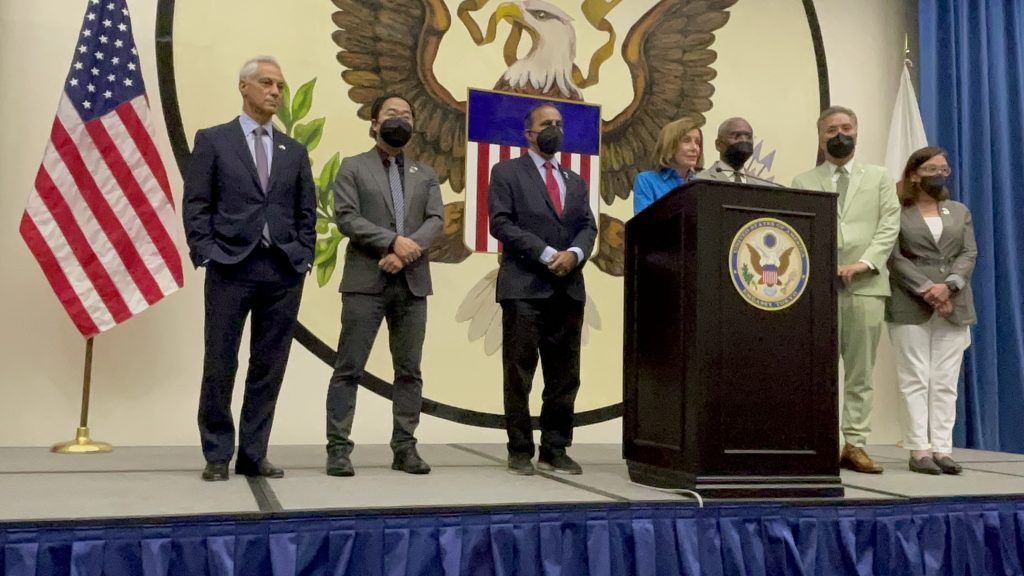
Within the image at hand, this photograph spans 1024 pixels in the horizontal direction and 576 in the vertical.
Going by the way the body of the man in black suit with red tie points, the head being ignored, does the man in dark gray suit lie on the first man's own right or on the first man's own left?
on the first man's own right

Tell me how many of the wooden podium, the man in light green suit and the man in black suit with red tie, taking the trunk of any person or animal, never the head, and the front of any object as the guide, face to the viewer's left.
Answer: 0

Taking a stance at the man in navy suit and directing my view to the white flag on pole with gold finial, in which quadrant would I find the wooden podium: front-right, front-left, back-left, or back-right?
front-right

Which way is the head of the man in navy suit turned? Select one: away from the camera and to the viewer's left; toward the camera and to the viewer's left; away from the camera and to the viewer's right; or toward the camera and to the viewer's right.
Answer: toward the camera and to the viewer's right

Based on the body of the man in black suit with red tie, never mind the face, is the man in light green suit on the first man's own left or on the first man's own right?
on the first man's own left

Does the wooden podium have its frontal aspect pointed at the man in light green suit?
no

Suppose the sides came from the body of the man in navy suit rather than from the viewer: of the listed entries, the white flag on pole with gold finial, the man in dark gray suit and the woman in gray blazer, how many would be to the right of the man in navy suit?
0

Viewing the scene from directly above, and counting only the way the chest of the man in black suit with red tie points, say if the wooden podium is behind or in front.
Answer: in front

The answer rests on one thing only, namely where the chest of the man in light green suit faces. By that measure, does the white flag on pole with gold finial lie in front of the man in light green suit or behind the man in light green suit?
behind

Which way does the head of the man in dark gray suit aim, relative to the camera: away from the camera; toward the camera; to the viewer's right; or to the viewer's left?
toward the camera

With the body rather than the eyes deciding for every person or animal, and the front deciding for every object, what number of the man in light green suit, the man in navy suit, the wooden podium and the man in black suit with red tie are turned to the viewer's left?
0

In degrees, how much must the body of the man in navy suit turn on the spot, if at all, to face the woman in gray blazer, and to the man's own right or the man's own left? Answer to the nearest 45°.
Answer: approximately 45° to the man's own left

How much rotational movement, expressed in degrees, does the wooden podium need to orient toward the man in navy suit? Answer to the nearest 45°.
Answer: approximately 135° to its right

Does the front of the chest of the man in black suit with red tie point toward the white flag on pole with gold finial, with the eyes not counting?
no

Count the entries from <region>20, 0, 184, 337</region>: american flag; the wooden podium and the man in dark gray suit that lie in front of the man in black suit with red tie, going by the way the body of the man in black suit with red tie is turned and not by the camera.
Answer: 1

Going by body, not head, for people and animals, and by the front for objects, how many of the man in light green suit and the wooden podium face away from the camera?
0

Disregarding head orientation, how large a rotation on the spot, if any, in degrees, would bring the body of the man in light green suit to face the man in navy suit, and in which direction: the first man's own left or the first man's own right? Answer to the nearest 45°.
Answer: approximately 45° to the first man's own right

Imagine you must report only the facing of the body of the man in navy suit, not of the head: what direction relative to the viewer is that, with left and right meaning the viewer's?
facing the viewer and to the right of the viewer

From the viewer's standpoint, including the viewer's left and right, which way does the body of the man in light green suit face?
facing the viewer

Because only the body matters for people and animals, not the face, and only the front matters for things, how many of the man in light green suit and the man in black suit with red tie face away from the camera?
0
